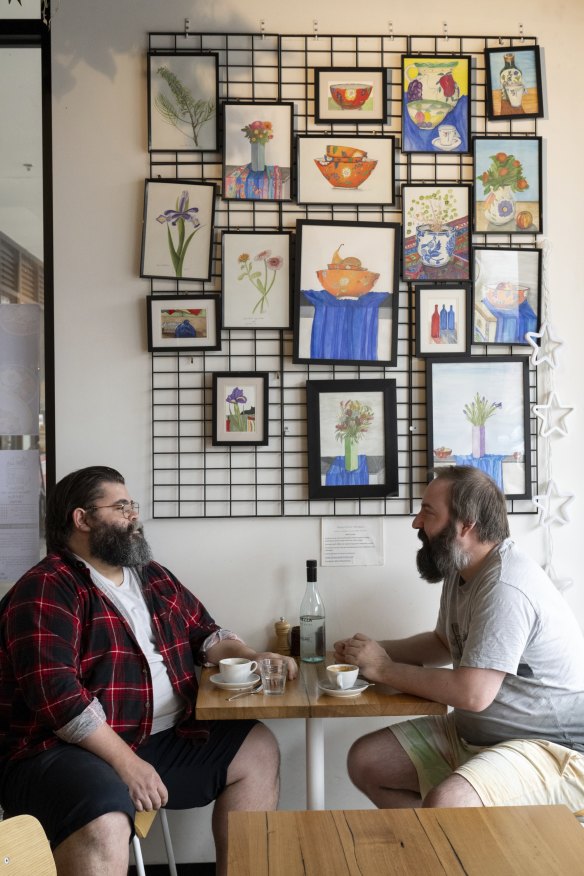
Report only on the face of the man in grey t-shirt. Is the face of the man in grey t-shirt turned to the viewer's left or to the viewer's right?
to the viewer's left

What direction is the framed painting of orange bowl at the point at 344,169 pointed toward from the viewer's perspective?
toward the camera

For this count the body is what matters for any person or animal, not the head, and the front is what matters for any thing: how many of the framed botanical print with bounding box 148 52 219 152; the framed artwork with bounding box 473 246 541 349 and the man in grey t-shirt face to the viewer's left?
1

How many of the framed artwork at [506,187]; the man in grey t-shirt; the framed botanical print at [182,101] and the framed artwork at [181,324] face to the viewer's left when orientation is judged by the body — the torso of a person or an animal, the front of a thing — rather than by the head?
1

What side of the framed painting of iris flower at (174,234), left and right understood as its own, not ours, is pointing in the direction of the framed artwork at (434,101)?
left

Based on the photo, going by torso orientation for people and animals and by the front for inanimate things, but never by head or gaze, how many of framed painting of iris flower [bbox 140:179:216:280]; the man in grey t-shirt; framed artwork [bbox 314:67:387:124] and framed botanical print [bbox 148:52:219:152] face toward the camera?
3

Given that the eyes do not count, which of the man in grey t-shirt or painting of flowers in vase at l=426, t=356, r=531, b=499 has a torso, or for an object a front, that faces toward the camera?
the painting of flowers in vase

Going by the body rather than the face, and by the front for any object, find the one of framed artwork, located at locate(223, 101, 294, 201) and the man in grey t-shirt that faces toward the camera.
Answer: the framed artwork

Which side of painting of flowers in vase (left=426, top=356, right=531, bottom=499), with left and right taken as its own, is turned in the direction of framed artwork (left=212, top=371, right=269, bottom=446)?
right

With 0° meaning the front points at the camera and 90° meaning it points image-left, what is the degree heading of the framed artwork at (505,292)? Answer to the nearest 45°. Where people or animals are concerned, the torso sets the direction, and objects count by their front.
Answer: approximately 0°

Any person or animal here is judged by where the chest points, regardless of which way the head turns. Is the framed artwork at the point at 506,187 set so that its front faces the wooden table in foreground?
yes

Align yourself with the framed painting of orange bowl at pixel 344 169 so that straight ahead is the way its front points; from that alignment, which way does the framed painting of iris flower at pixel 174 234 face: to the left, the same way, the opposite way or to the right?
the same way

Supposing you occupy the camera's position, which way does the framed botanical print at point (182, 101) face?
facing the viewer

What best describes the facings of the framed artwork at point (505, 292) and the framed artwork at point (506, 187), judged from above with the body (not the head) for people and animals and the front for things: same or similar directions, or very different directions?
same or similar directions

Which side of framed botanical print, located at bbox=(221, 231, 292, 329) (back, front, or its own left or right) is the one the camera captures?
front

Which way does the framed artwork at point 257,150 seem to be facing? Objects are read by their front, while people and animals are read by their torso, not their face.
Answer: toward the camera
